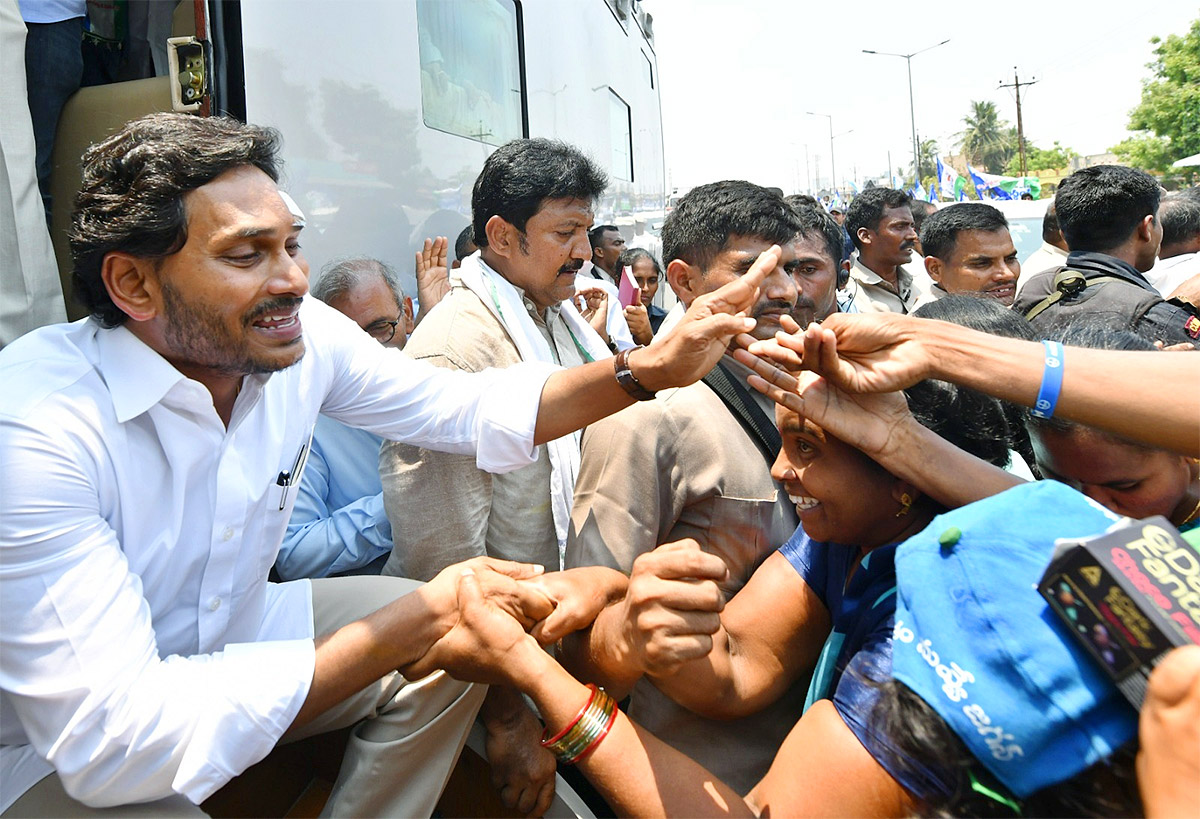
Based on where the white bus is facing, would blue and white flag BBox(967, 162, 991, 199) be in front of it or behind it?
behind

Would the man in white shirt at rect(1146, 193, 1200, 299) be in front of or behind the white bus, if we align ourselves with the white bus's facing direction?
behind

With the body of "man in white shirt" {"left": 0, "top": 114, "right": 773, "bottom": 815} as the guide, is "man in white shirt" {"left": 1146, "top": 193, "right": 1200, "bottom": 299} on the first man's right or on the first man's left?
on the first man's left

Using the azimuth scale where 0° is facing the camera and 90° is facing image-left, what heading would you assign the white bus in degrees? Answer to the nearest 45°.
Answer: approximately 45°
